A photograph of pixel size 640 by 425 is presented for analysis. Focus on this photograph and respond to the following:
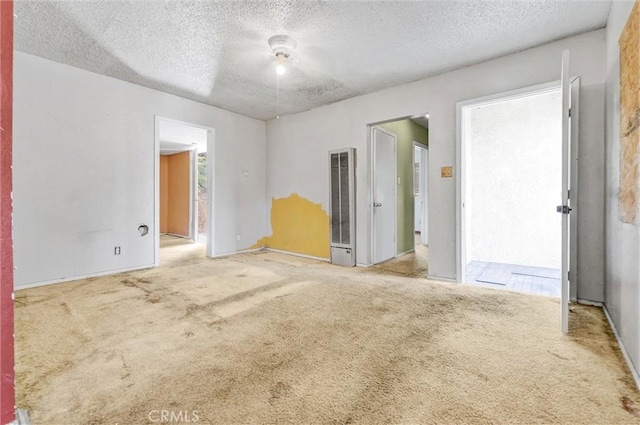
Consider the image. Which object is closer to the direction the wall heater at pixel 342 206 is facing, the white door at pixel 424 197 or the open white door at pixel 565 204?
the open white door

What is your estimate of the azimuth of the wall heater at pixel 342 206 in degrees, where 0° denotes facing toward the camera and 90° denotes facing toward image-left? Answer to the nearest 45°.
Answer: approximately 45°

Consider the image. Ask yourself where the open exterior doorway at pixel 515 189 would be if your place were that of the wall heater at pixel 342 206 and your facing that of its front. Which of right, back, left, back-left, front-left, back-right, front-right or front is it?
back-left

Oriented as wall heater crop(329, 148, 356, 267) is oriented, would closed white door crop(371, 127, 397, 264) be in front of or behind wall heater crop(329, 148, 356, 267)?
behind

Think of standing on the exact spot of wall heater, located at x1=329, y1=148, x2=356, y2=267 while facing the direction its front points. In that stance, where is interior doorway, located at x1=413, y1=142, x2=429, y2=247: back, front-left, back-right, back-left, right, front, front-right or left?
back

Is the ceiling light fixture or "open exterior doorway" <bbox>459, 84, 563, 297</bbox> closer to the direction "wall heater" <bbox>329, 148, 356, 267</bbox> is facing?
the ceiling light fixture

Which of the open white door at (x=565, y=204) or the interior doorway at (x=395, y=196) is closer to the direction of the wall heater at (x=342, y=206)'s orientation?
the open white door

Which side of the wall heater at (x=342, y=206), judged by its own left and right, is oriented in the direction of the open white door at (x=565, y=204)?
left

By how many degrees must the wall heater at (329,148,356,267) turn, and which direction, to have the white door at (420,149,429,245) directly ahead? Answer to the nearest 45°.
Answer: approximately 180°

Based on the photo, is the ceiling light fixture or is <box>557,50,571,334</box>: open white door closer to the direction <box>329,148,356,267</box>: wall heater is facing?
the ceiling light fixture
